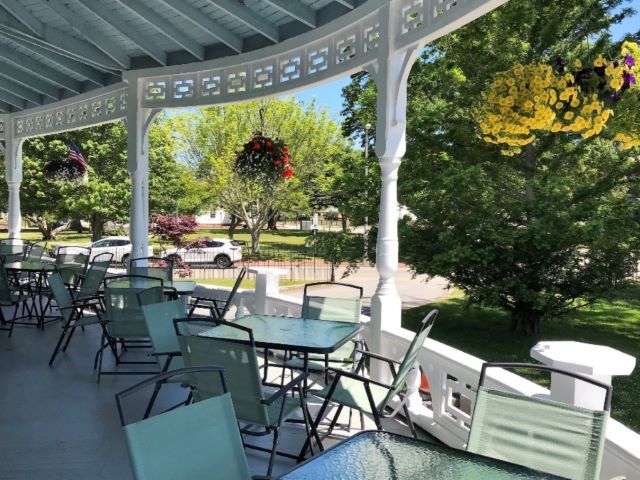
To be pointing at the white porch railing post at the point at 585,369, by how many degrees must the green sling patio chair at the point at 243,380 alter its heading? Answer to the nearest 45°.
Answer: approximately 90° to its right

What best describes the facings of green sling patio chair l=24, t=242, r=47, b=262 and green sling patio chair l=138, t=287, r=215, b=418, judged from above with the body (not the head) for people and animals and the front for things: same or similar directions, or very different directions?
very different directions

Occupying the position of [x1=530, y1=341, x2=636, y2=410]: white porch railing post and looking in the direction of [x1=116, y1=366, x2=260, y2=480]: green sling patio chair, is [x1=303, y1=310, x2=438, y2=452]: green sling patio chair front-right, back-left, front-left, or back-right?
front-right

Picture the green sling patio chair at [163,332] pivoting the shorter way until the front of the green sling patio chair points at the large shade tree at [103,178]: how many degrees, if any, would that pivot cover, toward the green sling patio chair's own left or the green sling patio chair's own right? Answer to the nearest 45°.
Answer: approximately 45° to the green sling patio chair's own left

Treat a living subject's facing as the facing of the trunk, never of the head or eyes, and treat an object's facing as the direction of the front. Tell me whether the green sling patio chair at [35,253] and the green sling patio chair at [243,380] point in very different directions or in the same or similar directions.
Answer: very different directions

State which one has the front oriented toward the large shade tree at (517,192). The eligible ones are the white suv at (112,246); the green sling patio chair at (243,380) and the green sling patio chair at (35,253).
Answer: the green sling patio chair at (243,380)

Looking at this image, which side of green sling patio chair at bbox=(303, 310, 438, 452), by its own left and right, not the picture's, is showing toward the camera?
left

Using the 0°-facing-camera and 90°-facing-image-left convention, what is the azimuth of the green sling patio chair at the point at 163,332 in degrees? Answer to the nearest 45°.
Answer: approximately 225°

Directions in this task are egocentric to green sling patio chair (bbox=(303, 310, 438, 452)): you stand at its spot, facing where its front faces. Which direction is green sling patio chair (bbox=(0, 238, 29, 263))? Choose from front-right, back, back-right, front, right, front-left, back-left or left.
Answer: front-right

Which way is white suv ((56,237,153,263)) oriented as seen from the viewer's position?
to the viewer's left

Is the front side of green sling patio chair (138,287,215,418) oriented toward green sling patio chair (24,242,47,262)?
no

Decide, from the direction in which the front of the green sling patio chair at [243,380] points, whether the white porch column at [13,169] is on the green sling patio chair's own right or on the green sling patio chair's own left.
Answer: on the green sling patio chair's own left

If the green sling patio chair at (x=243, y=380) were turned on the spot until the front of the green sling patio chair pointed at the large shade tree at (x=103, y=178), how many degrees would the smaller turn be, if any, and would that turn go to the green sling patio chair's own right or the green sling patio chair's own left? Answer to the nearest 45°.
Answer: approximately 45° to the green sling patio chair's own left

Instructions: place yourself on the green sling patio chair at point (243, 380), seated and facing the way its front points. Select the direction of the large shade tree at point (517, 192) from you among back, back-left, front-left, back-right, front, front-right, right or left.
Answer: front

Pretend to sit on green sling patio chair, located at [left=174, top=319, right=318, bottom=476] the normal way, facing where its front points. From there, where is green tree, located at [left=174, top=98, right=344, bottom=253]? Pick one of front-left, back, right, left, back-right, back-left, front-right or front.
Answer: front-left

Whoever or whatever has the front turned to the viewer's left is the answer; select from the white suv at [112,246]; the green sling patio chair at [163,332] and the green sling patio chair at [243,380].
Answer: the white suv

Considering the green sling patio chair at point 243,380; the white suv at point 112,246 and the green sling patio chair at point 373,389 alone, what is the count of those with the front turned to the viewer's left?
2

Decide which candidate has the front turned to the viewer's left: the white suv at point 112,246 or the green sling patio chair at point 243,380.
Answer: the white suv
